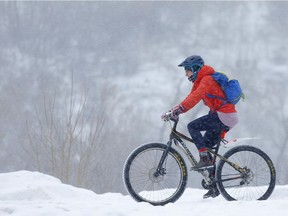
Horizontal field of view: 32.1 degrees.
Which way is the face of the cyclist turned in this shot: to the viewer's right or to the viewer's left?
to the viewer's left

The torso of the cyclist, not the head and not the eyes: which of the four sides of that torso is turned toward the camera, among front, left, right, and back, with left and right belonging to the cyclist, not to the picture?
left

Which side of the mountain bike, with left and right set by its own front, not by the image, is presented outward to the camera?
left
